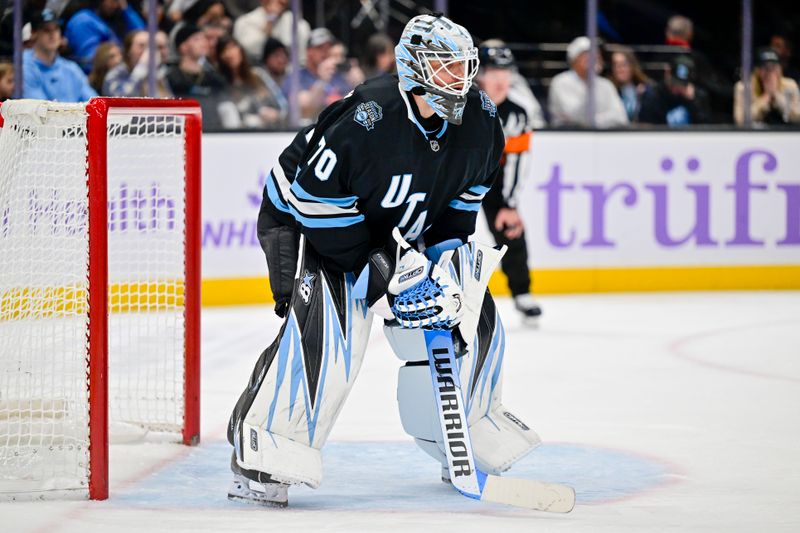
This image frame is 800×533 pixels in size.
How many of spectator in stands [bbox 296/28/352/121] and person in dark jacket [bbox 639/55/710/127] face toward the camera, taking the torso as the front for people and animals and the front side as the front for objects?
2

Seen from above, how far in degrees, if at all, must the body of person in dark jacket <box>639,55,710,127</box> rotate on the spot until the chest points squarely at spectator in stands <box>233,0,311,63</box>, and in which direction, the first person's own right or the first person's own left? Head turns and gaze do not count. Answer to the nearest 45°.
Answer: approximately 45° to the first person's own right

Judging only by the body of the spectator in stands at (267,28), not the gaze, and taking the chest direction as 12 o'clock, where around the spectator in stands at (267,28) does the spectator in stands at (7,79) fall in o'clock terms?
the spectator in stands at (7,79) is roughly at 2 o'clock from the spectator in stands at (267,28).

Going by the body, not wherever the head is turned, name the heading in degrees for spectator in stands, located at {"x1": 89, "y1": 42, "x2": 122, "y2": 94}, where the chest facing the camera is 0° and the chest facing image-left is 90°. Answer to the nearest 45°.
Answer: approximately 315°

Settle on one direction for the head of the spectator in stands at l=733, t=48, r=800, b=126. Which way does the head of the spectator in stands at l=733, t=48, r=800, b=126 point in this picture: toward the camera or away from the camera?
toward the camera

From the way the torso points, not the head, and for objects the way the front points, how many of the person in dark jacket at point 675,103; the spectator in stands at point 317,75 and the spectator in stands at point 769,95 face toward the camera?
3

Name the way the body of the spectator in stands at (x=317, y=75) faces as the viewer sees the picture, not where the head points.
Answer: toward the camera

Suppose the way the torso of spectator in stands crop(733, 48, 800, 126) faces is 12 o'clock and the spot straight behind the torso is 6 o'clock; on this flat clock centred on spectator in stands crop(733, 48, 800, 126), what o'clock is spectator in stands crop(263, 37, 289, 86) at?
spectator in stands crop(263, 37, 289, 86) is roughly at 2 o'clock from spectator in stands crop(733, 48, 800, 126).

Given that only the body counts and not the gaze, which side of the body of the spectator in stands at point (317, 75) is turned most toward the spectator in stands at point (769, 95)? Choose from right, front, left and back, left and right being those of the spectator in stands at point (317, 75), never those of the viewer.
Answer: left

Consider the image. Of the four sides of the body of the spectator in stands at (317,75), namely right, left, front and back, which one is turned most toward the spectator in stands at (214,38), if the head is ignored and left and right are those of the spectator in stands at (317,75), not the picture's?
right

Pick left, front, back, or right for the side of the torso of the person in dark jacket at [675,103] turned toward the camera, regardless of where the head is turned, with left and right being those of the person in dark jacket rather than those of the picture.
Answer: front

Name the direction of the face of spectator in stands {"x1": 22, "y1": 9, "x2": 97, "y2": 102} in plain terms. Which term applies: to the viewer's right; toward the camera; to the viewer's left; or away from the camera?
toward the camera

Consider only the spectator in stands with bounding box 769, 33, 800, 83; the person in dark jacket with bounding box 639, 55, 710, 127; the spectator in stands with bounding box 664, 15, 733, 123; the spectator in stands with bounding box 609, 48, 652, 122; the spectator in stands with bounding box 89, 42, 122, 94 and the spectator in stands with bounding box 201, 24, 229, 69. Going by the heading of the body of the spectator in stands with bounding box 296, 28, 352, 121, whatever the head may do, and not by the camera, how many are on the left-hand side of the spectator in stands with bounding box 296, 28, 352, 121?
4

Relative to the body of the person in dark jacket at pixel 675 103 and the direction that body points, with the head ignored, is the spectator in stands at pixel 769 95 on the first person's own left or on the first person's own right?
on the first person's own left
